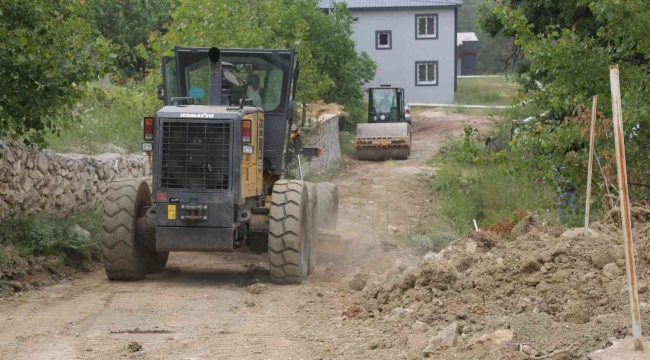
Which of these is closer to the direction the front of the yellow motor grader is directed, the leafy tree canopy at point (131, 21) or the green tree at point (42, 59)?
the leafy tree canopy

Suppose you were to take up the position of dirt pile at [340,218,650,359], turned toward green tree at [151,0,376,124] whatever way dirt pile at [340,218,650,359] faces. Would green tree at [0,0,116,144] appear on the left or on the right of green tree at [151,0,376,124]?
left

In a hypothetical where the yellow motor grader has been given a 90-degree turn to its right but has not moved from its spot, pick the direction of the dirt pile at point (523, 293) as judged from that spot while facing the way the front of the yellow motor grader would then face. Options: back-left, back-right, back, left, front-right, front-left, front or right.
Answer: front-right

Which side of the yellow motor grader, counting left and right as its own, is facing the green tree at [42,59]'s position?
left

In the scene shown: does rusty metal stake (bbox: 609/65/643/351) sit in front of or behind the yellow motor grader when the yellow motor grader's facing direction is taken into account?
behind

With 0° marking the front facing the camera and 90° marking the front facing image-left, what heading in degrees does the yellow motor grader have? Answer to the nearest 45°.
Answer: approximately 180°

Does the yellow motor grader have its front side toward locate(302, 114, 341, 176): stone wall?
yes

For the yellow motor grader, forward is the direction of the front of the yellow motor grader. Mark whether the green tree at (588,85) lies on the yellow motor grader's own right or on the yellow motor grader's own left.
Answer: on the yellow motor grader's own right

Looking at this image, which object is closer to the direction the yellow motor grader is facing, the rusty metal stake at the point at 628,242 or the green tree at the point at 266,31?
the green tree
